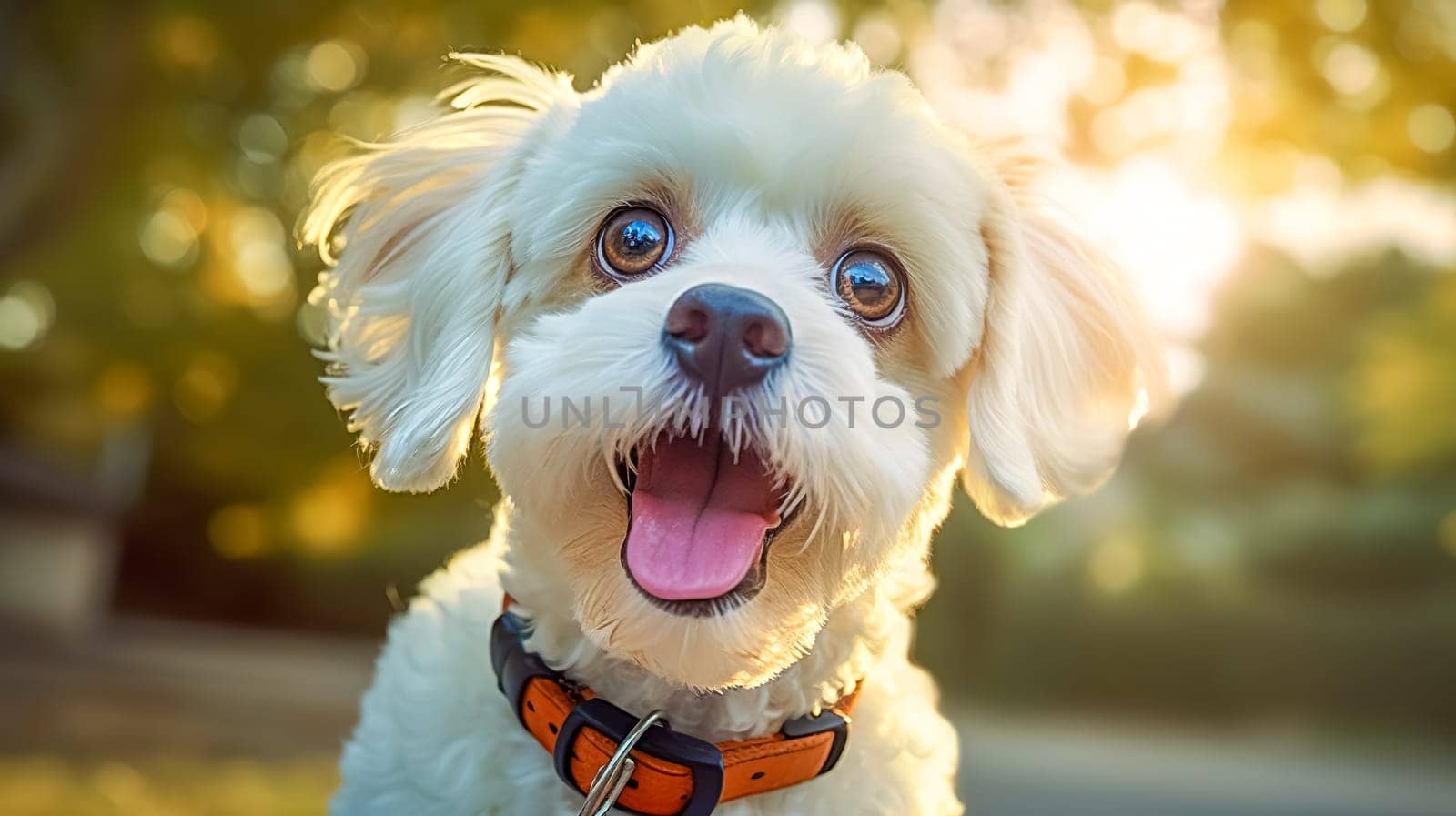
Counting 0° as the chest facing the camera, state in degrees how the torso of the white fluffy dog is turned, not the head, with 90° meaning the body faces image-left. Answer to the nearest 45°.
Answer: approximately 0°
